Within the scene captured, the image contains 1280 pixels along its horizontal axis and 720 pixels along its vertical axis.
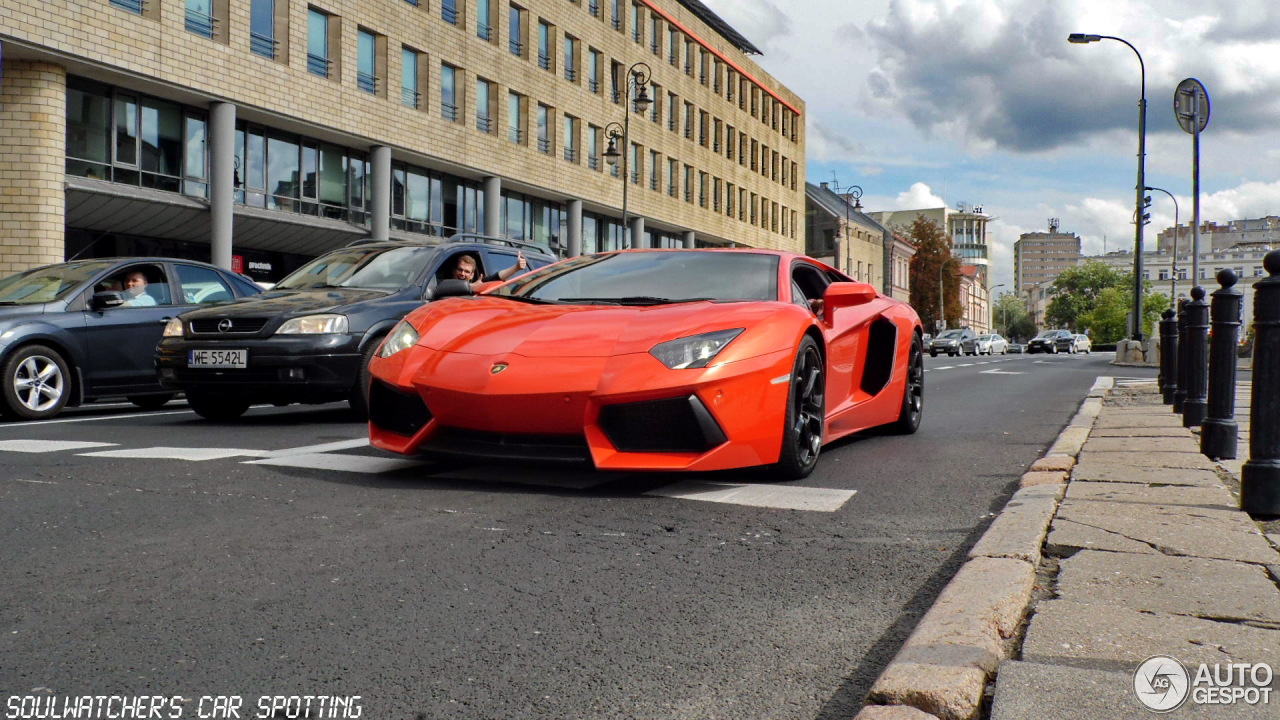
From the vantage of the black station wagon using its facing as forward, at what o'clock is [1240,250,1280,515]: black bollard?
The black bollard is roughly at 9 o'clock from the black station wagon.

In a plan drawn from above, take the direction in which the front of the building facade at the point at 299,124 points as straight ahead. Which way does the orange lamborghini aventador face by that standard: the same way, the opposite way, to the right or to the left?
to the right

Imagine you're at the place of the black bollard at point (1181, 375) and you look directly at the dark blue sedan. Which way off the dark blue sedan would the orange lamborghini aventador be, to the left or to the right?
left

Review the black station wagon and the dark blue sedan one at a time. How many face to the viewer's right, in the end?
0

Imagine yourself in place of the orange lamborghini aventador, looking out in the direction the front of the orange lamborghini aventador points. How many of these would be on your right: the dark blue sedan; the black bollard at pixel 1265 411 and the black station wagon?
2

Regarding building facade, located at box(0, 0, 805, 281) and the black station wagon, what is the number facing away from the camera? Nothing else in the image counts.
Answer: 0

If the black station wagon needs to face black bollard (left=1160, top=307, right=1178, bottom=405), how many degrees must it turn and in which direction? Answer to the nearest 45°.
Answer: approximately 135° to its left

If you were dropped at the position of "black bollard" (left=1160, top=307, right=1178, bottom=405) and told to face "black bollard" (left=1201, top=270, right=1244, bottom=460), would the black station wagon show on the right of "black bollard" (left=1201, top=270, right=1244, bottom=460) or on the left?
right

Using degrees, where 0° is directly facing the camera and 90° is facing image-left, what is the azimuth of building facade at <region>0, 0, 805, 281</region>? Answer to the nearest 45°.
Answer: approximately 315°

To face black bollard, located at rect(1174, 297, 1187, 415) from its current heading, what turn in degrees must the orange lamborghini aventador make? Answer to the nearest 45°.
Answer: approximately 180°

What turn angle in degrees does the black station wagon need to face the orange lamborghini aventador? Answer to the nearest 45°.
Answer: approximately 90° to its left

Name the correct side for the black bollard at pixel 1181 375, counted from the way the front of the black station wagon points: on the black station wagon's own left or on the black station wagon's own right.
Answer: on the black station wagon's own left

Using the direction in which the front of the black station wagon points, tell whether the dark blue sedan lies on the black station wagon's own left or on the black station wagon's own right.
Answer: on the black station wagon's own right

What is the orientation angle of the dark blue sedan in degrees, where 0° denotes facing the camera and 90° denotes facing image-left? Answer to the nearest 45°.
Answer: approximately 45°

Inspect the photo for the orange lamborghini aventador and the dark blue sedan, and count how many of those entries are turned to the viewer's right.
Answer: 0
